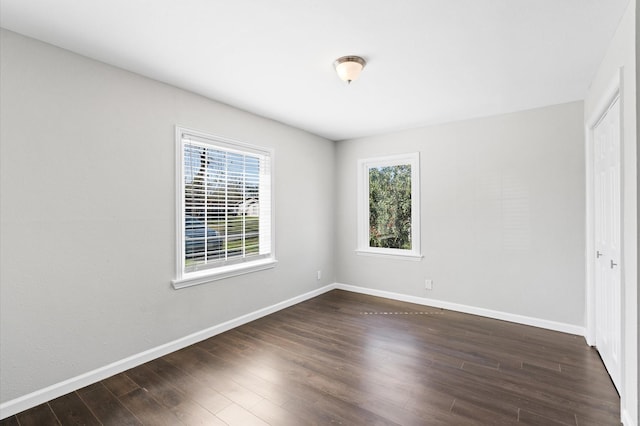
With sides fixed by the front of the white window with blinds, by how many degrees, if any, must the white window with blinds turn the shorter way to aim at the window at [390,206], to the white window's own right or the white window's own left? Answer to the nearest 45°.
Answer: approximately 45° to the white window's own left

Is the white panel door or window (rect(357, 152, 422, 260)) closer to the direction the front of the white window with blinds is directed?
the white panel door

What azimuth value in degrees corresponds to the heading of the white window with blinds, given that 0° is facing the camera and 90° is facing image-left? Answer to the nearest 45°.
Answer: approximately 315°

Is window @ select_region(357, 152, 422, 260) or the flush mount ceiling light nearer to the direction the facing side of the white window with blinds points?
the flush mount ceiling light

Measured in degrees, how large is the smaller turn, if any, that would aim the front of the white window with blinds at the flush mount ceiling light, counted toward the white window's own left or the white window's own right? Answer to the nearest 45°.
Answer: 0° — it already faces it
